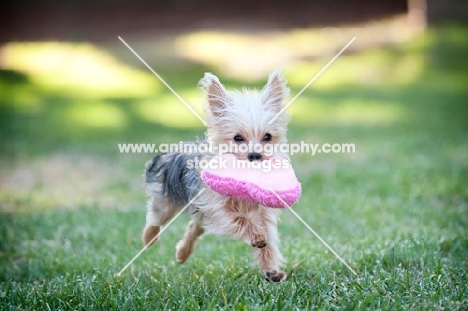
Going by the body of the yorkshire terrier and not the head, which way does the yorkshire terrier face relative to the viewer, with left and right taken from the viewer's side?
facing the viewer and to the right of the viewer
